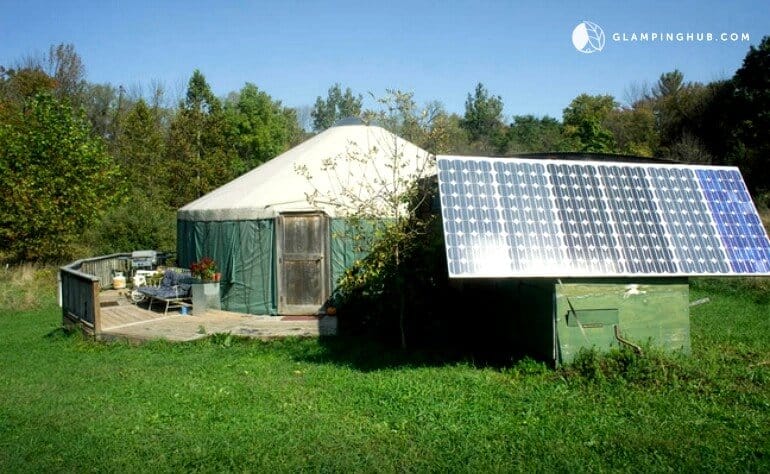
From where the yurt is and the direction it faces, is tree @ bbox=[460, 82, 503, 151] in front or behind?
behind

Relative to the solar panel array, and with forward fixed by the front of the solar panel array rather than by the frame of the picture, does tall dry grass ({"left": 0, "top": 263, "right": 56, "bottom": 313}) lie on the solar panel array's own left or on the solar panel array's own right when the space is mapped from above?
on the solar panel array's own right

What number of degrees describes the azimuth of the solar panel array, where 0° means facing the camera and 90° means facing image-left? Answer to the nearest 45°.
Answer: approximately 0°

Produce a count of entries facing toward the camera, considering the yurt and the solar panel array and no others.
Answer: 2

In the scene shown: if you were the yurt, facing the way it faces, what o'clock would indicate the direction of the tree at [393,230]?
The tree is roughly at 11 o'clock from the yurt.

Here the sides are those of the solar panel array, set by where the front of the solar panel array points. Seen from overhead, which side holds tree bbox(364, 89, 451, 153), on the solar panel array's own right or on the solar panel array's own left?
on the solar panel array's own right

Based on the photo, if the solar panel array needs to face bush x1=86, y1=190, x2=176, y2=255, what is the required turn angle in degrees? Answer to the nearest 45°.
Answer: approximately 135° to its right

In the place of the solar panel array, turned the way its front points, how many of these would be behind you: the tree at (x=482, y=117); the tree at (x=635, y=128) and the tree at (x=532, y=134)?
3

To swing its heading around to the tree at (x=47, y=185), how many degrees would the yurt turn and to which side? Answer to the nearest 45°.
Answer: approximately 135° to its right

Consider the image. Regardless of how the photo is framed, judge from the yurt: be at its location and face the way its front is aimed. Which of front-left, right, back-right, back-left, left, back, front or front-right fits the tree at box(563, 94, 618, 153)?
back-left

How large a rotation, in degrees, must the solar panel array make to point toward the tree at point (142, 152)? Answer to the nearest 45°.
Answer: approximately 135° to its right

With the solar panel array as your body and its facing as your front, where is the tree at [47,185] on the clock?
The tree is roughly at 4 o'clock from the solar panel array.
